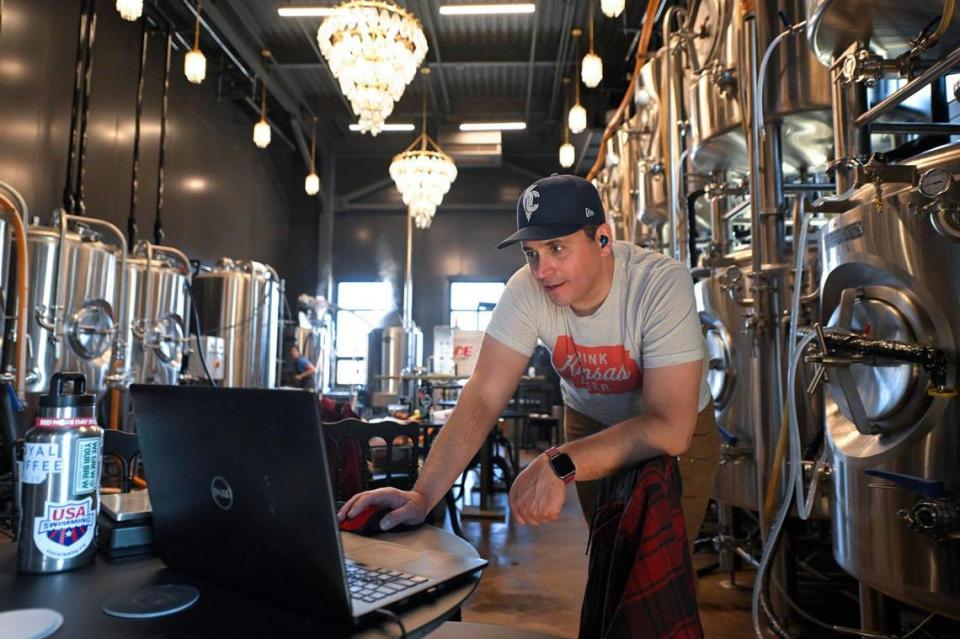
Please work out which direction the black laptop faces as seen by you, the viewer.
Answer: facing away from the viewer and to the right of the viewer

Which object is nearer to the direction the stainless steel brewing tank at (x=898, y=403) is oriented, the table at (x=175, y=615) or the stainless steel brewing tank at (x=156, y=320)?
the table

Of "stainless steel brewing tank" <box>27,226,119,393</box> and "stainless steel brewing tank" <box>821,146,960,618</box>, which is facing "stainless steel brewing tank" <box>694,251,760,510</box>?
"stainless steel brewing tank" <box>27,226,119,393</box>

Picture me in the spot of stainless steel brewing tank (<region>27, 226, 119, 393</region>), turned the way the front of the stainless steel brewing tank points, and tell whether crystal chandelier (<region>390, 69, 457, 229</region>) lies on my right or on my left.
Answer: on my left

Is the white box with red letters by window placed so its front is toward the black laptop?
yes

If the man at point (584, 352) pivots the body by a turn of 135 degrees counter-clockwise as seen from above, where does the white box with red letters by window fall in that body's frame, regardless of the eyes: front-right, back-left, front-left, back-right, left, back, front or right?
left

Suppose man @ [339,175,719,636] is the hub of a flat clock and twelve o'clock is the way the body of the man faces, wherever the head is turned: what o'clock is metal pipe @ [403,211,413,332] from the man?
The metal pipe is roughly at 4 o'clock from the man.

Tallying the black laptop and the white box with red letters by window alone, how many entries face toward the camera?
1

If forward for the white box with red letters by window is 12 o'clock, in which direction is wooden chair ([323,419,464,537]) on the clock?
The wooden chair is roughly at 12 o'clock from the white box with red letters by window.

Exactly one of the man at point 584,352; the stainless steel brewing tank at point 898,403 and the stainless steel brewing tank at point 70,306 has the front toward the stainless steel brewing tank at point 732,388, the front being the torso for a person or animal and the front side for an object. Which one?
the stainless steel brewing tank at point 70,306

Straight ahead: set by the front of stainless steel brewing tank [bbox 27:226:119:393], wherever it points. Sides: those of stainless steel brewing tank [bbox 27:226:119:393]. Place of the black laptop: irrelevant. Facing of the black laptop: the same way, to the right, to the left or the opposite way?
to the left
